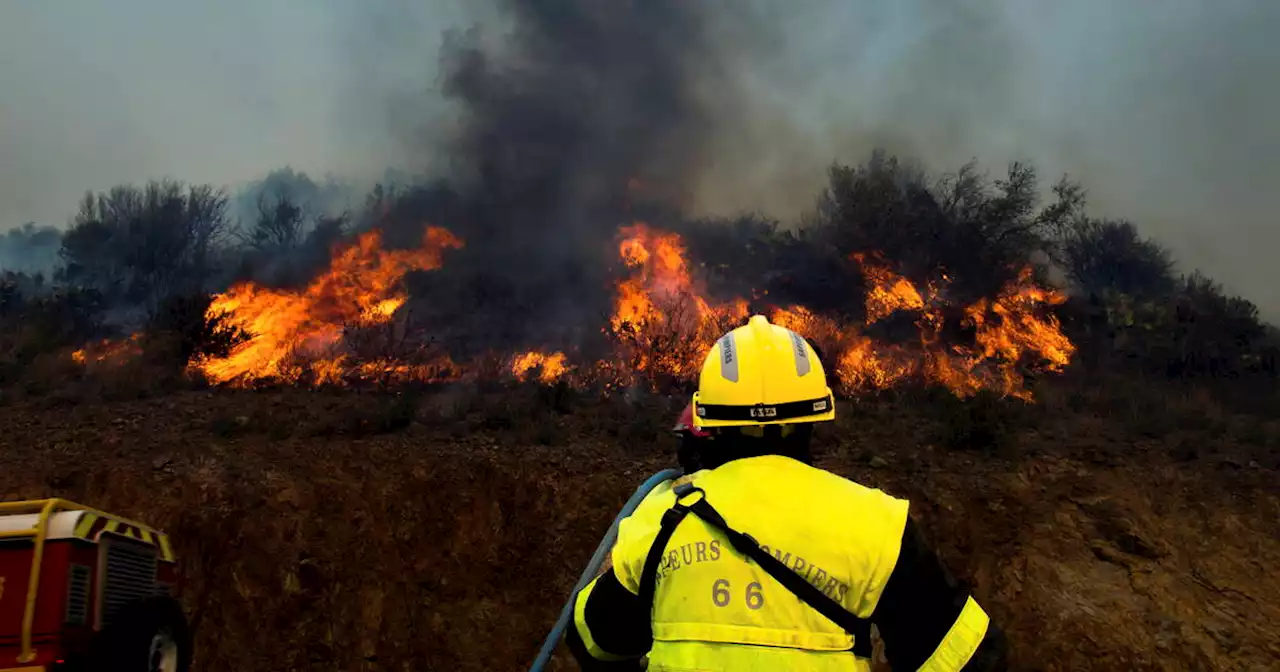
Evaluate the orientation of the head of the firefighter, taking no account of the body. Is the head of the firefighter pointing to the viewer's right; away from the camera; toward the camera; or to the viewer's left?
away from the camera

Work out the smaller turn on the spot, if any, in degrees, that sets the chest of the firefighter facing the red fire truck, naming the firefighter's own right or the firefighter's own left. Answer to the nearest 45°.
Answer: approximately 90° to the firefighter's own left

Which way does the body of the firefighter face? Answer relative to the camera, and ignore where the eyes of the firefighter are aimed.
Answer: away from the camera
